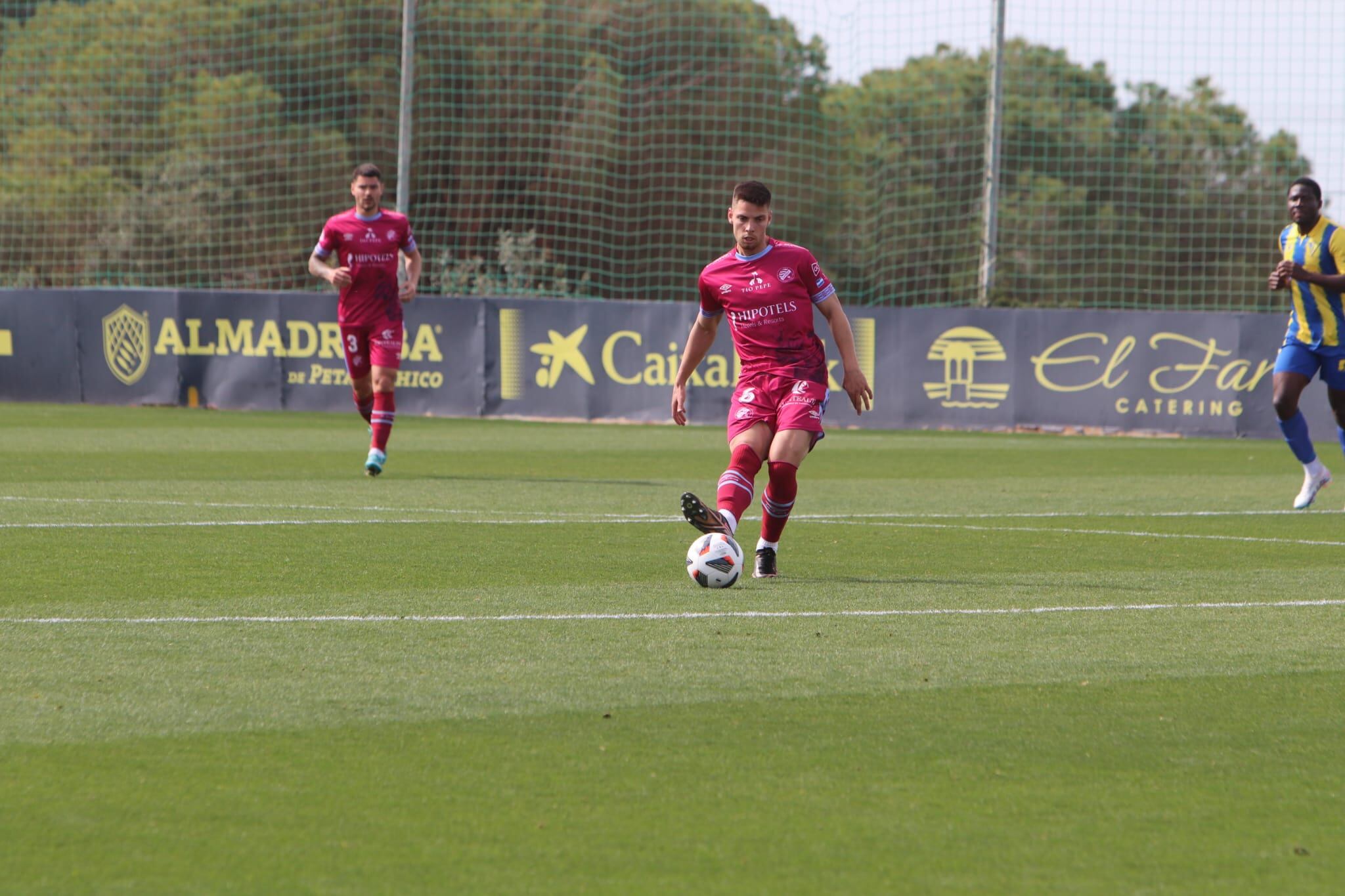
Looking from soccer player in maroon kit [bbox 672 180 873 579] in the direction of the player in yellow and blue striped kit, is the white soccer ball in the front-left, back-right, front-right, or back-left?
back-right

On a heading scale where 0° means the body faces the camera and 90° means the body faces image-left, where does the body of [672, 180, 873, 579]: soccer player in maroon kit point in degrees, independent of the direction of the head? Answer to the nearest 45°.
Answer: approximately 0°

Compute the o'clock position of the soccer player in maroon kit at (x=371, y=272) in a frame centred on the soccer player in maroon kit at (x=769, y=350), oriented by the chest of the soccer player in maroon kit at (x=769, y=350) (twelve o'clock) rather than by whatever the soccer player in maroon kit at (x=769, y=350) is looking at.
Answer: the soccer player in maroon kit at (x=371, y=272) is roughly at 5 o'clock from the soccer player in maroon kit at (x=769, y=350).

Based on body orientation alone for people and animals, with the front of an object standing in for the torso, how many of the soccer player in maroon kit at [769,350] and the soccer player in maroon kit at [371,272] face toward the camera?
2

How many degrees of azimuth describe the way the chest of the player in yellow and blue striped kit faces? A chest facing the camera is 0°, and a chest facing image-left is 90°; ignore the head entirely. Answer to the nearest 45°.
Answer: approximately 45°

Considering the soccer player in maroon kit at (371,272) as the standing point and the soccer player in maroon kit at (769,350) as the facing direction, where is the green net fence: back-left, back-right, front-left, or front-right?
back-left

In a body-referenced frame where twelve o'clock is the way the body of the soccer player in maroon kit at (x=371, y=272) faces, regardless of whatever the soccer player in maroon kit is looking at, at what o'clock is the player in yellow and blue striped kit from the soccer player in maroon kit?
The player in yellow and blue striped kit is roughly at 10 o'clock from the soccer player in maroon kit.

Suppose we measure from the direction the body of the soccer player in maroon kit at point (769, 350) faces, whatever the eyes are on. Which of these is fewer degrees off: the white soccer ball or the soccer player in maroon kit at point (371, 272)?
the white soccer ball

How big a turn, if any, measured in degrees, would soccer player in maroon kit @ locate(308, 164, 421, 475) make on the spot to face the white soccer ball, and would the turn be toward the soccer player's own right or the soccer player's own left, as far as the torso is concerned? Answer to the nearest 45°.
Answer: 0° — they already face it

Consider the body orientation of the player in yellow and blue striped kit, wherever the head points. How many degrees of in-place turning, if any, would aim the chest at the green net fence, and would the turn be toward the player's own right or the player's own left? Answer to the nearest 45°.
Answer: approximately 90° to the player's own right

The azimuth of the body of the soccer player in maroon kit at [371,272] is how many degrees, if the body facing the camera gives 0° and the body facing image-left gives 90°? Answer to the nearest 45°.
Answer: approximately 0°
